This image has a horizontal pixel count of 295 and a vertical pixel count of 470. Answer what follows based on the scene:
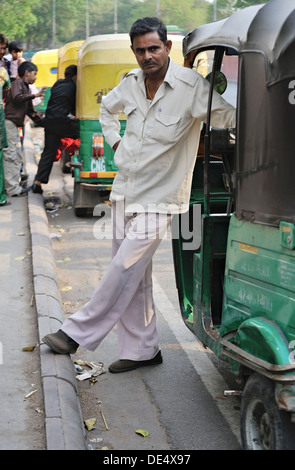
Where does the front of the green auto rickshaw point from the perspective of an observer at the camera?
facing away from the viewer and to the left of the viewer

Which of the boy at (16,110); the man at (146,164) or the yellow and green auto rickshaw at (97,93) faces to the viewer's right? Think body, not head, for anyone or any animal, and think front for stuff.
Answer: the boy at (16,110)

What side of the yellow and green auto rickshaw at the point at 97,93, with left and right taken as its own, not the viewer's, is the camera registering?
back

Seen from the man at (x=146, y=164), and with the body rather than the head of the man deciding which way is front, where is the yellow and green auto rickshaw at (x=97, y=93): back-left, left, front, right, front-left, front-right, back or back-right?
back-right

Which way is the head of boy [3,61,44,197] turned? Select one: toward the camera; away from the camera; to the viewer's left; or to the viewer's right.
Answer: to the viewer's right

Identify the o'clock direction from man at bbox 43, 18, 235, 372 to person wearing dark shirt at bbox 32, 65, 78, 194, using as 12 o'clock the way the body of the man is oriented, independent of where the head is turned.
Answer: The person wearing dark shirt is roughly at 4 o'clock from the man.

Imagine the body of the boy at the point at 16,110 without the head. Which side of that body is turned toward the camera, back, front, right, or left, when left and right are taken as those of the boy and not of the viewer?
right
